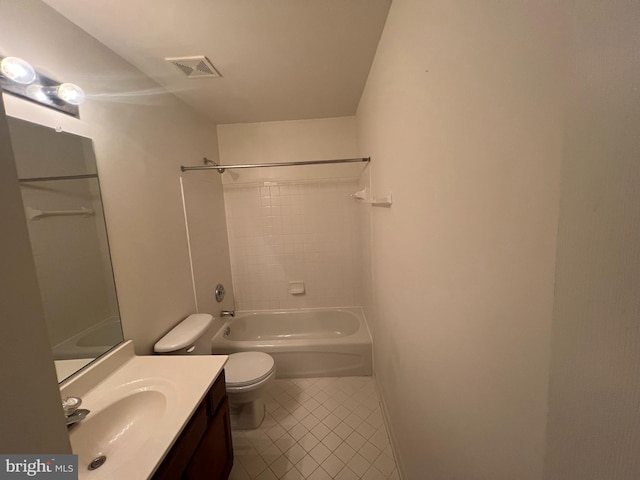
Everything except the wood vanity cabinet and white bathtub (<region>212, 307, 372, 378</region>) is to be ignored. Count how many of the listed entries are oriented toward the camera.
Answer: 1

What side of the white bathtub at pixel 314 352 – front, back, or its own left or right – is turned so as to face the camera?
front

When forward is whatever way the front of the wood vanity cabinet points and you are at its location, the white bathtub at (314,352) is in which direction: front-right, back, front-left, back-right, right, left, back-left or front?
front-left

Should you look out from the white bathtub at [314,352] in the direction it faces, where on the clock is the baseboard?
The baseboard is roughly at 11 o'clock from the white bathtub.

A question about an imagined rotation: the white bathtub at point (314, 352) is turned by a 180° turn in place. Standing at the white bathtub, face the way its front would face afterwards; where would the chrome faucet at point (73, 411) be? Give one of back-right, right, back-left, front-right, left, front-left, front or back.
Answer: back-left

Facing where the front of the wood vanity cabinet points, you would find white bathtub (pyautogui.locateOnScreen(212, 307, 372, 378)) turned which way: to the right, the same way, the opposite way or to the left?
to the right

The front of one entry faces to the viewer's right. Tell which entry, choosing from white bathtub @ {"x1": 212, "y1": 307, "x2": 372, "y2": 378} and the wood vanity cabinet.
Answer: the wood vanity cabinet

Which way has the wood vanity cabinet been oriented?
to the viewer's right

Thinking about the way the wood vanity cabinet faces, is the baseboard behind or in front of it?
in front
